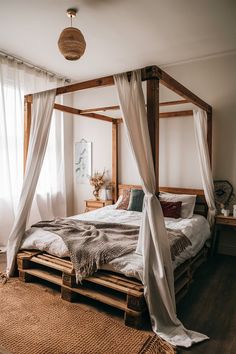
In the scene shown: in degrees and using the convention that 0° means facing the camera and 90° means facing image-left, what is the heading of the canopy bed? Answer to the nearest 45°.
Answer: approximately 45°

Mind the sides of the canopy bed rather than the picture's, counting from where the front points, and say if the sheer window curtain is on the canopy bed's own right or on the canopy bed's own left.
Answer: on the canopy bed's own right

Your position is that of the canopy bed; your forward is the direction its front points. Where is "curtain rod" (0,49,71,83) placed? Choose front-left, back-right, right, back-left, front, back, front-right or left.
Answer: right

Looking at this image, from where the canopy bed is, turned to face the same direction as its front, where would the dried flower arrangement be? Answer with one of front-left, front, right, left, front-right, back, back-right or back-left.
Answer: back-right

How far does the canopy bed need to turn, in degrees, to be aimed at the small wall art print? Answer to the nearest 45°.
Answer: approximately 135° to its right

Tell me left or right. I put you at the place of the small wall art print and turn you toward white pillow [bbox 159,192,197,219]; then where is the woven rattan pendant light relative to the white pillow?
right
